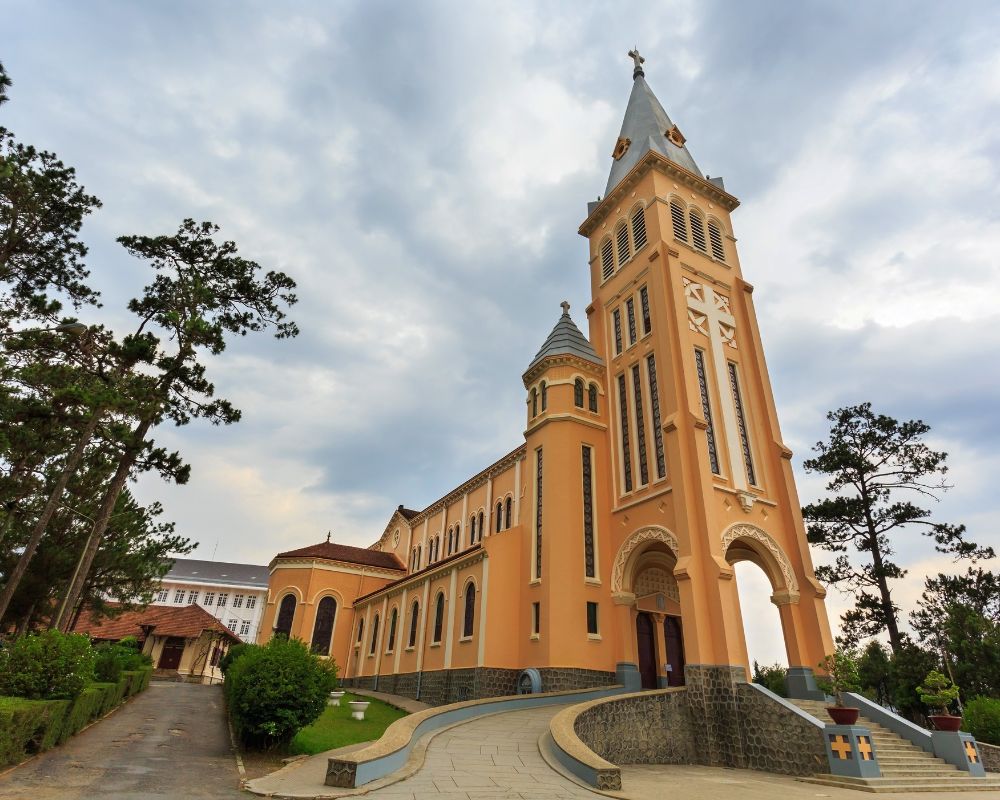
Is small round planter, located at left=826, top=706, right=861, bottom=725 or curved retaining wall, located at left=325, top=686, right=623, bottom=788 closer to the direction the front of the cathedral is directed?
the small round planter

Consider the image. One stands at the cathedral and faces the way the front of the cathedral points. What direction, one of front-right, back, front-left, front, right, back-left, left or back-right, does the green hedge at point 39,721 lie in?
right

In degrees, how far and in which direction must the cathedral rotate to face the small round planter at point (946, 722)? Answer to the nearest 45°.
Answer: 0° — it already faces it

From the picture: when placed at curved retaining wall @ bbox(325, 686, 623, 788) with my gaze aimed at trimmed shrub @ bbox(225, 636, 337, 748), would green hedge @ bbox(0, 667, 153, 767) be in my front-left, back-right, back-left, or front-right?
front-left

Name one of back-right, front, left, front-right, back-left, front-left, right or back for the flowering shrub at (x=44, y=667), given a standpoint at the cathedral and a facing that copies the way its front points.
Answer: right

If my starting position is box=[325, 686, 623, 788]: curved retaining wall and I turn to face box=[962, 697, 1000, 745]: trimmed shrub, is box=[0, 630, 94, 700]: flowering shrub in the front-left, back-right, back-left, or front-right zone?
back-left

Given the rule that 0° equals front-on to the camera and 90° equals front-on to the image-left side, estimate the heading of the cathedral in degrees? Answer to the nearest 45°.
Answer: approximately 315°

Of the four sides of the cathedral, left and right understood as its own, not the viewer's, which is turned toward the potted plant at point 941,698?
front
